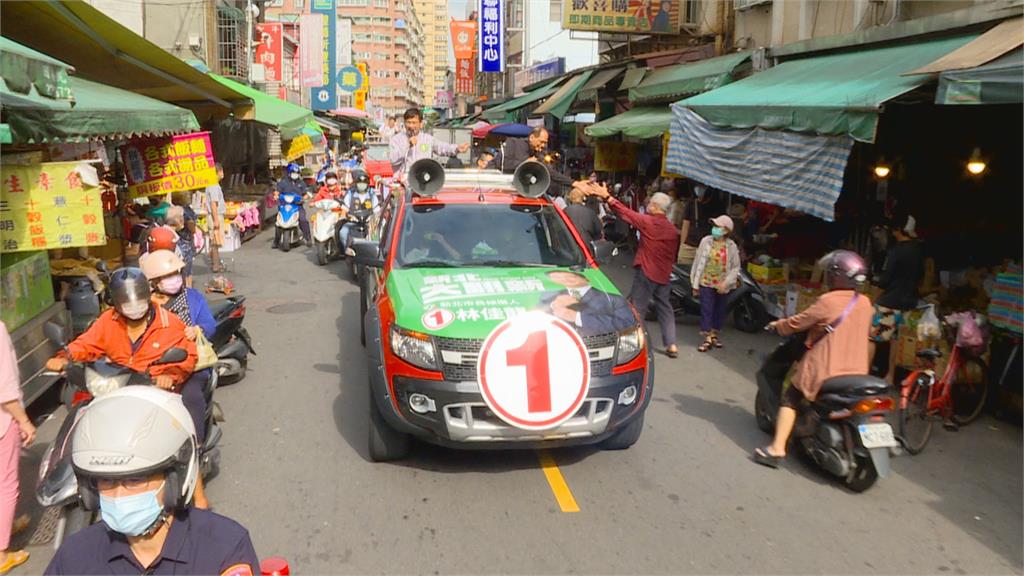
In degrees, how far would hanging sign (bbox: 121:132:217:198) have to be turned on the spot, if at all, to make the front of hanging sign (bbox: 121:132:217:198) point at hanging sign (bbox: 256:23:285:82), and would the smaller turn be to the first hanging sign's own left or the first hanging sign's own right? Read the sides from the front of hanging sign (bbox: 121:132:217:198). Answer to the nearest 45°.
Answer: approximately 180°

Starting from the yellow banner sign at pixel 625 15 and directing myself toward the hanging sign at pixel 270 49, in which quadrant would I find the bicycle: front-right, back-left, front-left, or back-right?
back-left

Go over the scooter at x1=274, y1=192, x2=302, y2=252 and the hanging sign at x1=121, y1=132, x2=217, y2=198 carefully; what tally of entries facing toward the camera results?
2

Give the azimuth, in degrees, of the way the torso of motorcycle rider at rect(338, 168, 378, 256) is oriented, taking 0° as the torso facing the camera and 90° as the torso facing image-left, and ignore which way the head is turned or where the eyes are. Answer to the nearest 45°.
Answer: approximately 0°

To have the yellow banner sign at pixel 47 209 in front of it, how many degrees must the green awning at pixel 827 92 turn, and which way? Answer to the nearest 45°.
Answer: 0° — it already faces it

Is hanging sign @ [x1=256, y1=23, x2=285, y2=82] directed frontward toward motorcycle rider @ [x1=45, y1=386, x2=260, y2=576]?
yes

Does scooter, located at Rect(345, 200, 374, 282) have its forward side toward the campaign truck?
yes

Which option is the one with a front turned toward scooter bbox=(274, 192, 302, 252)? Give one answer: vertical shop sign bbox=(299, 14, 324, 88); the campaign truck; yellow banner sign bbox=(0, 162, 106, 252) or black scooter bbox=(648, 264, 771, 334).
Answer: the vertical shop sign

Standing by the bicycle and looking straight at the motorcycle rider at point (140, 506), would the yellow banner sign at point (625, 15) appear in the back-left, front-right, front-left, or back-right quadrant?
back-right
